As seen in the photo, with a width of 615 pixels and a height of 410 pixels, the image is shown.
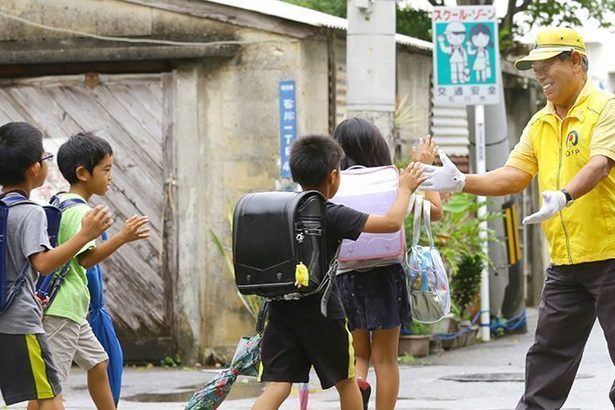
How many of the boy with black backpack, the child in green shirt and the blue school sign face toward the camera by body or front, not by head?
1

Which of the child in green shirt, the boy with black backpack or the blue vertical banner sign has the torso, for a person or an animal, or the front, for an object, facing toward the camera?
the blue vertical banner sign

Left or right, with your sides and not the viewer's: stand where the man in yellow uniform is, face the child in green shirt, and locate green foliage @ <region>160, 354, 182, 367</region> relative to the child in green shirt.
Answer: right

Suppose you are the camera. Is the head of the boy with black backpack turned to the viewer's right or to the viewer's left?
to the viewer's right

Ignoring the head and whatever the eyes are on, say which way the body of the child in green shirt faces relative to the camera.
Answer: to the viewer's right

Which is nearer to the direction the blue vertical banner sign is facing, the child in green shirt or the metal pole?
the child in green shirt

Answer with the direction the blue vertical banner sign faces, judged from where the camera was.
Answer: facing the viewer

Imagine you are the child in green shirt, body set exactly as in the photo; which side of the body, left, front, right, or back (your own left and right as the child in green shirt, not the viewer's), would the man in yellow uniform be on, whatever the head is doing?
front

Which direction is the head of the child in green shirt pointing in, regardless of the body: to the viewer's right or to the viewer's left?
to the viewer's right
